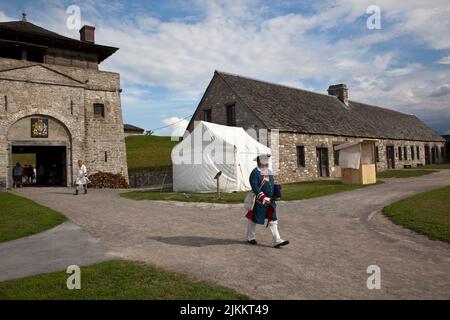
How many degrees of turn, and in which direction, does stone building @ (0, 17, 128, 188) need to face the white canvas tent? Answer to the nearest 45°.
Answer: approximately 45° to its left

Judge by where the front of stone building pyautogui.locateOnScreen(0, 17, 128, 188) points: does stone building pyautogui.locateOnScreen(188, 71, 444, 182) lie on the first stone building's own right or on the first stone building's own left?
on the first stone building's own left

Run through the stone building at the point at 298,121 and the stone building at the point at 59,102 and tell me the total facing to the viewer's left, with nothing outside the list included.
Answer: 0

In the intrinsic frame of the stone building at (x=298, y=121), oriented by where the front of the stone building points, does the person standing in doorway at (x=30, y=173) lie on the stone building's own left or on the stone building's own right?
on the stone building's own right

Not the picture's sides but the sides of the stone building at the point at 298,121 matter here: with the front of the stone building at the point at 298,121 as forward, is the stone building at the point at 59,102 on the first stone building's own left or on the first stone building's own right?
on the first stone building's own right

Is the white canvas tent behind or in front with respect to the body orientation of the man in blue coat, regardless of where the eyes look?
behind

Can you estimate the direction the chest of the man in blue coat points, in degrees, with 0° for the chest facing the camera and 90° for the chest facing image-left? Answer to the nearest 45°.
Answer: approximately 315°

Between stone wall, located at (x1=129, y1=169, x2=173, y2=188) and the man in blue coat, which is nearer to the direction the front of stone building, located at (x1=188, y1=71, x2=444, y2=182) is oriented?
the man in blue coat

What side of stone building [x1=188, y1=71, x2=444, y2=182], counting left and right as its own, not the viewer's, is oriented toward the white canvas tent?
right

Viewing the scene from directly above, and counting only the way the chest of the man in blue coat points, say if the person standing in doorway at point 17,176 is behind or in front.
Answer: behind
